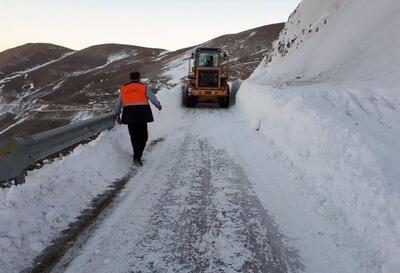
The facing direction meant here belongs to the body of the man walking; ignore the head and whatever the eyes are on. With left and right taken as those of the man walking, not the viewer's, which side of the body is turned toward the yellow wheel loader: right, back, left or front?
front

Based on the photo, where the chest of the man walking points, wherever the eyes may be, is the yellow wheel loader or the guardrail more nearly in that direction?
the yellow wheel loader

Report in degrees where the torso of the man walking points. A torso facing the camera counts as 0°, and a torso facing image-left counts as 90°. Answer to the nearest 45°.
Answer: approximately 180°

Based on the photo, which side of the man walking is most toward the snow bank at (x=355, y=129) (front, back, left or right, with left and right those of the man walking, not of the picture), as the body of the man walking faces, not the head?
right
